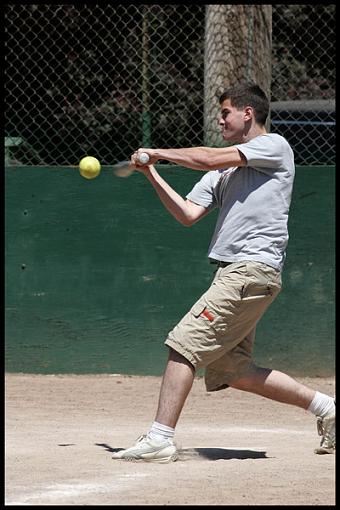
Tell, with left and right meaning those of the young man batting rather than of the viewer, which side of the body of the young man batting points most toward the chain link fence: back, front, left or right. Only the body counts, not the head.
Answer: right

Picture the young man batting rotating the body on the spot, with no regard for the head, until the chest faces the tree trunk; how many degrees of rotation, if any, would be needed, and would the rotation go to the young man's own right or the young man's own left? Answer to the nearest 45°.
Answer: approximately 90° to the young man's own right

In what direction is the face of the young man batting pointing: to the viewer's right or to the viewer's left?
to the viewer's left

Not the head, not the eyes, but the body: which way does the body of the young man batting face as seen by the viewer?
to the viewer's left
